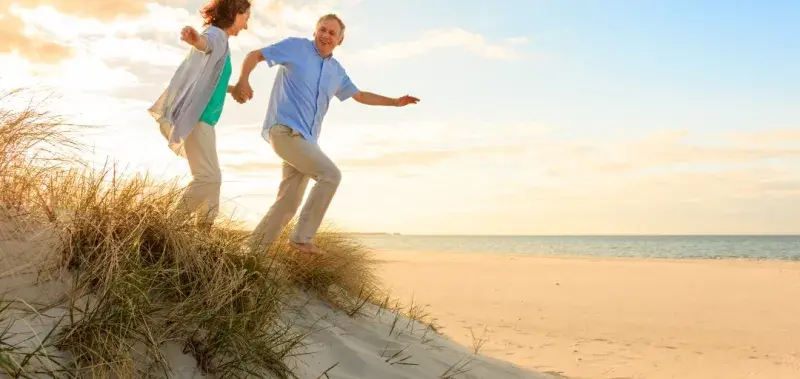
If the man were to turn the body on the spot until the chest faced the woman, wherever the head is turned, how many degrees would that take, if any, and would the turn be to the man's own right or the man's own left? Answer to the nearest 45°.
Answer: approximately 90° to the man's own right

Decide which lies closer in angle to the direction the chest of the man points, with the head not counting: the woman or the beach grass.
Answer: the beach grass

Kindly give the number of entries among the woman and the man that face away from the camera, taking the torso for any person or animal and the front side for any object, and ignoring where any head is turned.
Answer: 0
